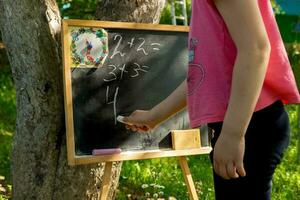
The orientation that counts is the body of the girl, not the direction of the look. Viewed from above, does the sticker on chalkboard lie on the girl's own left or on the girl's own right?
on the girl's own right

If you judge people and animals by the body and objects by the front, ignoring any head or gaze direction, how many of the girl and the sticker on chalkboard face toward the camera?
1

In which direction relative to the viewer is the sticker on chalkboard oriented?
toward the camera

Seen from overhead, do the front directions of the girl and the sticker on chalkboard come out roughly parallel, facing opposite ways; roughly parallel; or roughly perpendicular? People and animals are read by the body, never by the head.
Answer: roughly perpendicular

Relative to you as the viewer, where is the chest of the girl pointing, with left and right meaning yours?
facing to the left of the viewer

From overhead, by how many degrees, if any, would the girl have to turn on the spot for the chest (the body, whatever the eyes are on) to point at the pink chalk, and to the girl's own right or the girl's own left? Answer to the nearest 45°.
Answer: approximately 45° to the girl's own right
